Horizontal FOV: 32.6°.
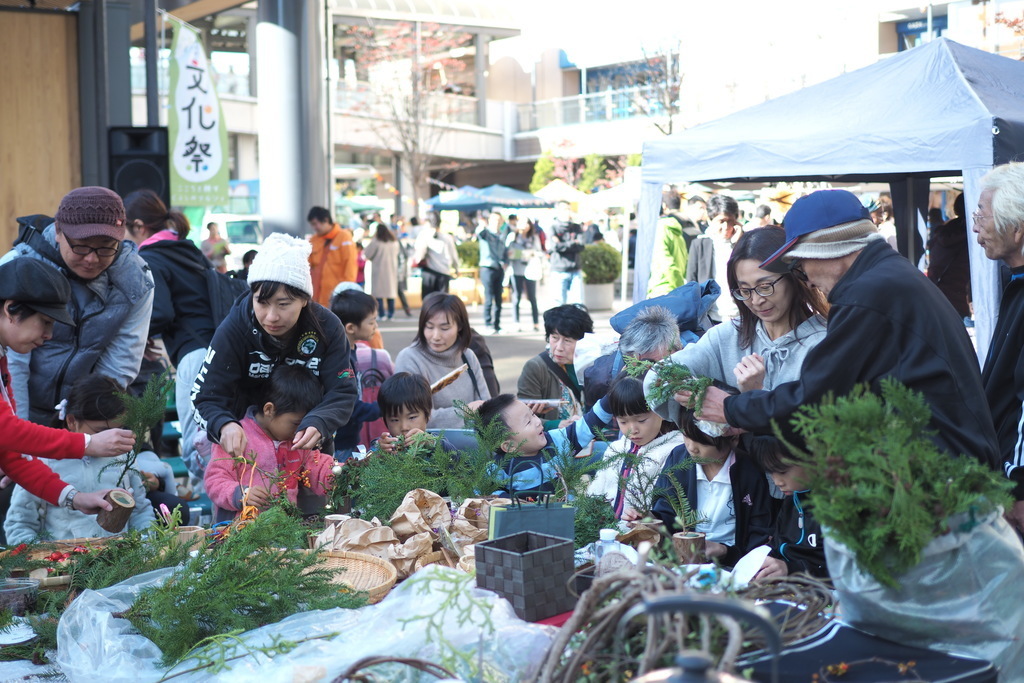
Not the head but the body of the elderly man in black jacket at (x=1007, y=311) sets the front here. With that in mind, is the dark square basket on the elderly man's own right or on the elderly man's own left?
on the elderly man's own left

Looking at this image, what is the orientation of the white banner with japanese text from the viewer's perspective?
toward the camera

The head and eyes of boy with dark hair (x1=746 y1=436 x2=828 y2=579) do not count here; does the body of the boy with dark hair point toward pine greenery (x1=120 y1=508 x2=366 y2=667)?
yes

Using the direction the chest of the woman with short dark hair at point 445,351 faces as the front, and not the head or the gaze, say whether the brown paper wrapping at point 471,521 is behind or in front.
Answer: in front

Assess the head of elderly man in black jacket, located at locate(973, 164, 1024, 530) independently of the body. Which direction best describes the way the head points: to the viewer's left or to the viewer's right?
to the viewer's left

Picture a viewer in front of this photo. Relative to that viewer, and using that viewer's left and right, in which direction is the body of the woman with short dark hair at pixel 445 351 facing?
facing the viewer

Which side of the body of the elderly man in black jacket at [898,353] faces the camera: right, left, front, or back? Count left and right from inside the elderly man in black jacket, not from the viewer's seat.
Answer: left

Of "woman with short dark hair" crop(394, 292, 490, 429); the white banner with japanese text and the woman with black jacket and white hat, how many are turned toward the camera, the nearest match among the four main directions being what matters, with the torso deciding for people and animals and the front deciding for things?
3

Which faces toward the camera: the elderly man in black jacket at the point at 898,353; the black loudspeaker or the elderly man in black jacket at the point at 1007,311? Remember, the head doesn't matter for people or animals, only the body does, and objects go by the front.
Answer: the black loudspeaker
